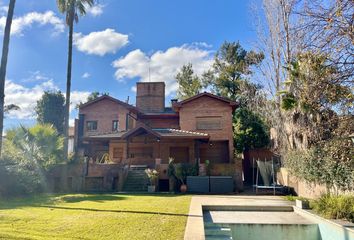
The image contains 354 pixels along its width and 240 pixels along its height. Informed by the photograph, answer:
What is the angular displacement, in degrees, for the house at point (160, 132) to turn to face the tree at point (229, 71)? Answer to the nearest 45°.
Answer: approximately 135° to its left

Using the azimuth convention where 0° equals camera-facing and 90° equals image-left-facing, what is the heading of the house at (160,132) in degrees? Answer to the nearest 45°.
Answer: approximately 0°

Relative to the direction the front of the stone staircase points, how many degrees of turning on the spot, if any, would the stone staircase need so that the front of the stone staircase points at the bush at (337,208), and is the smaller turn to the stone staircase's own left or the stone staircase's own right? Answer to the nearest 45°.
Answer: approximately 45° to the stone staircase's own left

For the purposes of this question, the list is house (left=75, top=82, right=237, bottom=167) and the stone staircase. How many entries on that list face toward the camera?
2

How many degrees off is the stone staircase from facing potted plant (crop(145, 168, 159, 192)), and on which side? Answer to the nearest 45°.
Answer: approximately 45° to its left

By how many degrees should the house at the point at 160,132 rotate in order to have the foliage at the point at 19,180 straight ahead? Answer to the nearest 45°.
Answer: approximately 45° to its right

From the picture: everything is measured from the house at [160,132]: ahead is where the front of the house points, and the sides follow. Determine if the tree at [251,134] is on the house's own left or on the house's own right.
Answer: on the house's own left

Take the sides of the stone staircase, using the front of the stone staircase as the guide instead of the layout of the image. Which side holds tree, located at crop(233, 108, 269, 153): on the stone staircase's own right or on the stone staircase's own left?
on the stone staircase's own left
